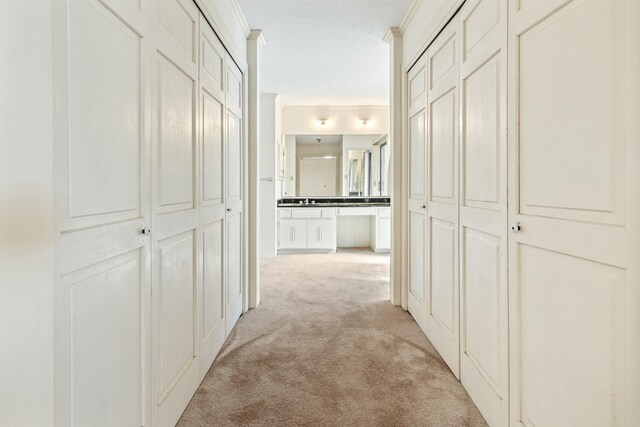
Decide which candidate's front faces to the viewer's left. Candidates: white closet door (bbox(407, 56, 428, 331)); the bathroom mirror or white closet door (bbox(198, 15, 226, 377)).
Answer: white closet door (bbox(407, 56, 428, 331))

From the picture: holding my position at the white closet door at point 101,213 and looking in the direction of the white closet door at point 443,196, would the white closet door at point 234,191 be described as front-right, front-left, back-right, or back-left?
front-left

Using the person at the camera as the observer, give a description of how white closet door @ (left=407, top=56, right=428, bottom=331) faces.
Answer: facing to the left of the viewer

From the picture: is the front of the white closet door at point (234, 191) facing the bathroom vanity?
no

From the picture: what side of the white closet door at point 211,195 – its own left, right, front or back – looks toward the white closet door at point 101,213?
right

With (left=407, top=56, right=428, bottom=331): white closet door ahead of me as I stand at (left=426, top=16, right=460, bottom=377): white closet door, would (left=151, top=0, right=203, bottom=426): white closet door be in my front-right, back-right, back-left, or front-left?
back-left

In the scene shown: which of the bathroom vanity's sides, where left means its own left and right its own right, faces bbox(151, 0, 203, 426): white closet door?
front

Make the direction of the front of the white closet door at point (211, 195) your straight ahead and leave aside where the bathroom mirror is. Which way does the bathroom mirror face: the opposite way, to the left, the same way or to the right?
to the right

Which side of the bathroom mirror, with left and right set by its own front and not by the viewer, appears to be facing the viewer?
front

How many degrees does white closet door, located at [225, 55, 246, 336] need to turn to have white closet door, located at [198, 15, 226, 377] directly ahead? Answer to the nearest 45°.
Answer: approximately 90° to its right

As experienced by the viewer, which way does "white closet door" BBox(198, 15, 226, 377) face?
facing to the right of the viewer

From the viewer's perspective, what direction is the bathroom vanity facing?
toward the camera

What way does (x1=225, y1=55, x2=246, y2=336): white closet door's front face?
to the viewer's right

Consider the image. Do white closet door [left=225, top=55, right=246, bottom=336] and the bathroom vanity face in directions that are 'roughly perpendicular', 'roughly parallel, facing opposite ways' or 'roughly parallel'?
roughly perpendicular

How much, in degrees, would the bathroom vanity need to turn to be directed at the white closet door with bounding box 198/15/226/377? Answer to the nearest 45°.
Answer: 0° — it already faces it

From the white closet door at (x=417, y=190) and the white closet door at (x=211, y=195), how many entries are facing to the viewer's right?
1
